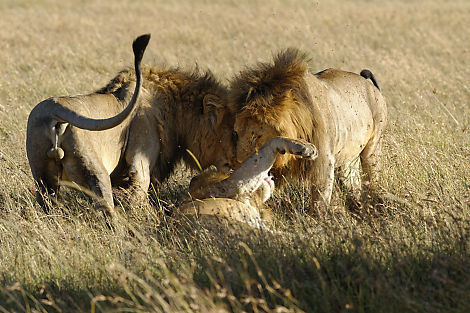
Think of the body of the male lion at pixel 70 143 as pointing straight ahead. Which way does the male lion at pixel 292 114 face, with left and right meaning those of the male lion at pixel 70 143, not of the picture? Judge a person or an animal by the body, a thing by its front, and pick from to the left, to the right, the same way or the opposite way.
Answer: the opposite way

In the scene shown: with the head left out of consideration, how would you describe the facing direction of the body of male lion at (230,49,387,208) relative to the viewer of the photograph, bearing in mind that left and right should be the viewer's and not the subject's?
facing the viewer and to the left of the viewer

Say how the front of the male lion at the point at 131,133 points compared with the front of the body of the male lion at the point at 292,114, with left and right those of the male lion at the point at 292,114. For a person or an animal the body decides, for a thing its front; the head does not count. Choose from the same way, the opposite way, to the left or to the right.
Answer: the opposite way

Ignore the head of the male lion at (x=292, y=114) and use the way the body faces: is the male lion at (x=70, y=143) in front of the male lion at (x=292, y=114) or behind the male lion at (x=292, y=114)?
in front

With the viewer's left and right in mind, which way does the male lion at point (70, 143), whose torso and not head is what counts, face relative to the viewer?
facing away from the viewer and to the right of the viewer

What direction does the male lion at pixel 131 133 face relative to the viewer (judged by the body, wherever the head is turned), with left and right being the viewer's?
facing away from the viewer and to the right of the viewer

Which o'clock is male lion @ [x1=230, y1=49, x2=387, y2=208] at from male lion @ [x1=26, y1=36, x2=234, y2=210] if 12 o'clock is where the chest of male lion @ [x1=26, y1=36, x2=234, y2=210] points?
male lion @ [x1=230, y1=49, x2=387, y2=208] is roughly at 2 o'clock from male lion @ [x1=26, y1=36, x2=234, y2=210].

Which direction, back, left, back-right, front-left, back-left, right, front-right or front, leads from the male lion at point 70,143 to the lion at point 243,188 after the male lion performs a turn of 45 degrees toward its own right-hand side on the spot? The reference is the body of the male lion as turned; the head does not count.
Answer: front
